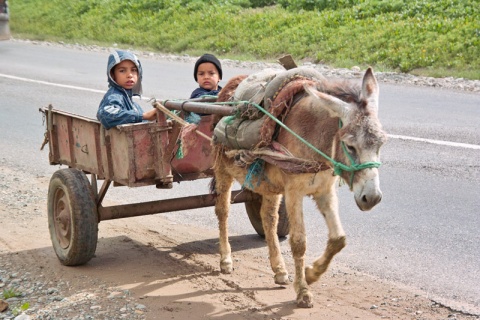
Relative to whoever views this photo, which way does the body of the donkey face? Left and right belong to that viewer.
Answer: facing the viewer and to the right of the viewer

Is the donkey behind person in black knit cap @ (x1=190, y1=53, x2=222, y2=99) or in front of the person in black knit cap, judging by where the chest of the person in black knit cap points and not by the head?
in front

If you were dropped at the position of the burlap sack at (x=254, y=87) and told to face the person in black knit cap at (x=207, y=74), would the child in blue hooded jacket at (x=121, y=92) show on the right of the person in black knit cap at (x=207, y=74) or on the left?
left

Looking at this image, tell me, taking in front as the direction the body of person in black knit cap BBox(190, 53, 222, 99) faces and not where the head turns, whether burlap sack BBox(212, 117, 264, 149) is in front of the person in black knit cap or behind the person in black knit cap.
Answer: in front

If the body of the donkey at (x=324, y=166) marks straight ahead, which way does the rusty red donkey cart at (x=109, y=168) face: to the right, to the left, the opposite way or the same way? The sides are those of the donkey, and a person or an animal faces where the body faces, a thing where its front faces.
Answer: the same way

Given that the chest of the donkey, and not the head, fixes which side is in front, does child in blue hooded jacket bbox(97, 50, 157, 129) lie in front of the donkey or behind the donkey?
behind

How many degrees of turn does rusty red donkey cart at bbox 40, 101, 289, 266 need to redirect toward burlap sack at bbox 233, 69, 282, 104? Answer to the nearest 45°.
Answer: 0° — it already faces it

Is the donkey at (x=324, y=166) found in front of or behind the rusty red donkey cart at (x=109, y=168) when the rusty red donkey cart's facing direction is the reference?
in front

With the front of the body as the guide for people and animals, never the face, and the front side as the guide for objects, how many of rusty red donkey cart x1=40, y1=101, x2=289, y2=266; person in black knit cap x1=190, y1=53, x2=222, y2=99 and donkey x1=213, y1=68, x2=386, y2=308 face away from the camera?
0

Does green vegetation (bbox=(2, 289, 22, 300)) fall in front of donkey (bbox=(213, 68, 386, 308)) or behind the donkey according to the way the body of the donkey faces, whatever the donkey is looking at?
behind

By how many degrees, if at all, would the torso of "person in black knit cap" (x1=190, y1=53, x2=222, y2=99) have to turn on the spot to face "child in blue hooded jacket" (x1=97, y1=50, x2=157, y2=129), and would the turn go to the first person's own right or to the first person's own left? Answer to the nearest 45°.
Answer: approximately 45° to the first person's own right

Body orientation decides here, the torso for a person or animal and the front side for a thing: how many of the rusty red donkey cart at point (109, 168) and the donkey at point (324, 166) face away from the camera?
0

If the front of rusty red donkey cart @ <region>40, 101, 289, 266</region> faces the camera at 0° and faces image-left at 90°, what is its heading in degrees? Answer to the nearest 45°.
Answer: approximately 315°

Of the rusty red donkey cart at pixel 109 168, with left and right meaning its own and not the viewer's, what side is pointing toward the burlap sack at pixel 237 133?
front

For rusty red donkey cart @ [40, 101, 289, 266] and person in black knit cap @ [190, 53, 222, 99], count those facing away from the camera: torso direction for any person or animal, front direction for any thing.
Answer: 0

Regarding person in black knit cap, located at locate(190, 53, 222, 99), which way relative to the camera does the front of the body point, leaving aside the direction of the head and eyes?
toward the camera

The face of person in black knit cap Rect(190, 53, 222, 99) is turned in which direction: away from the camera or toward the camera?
toward the camera
